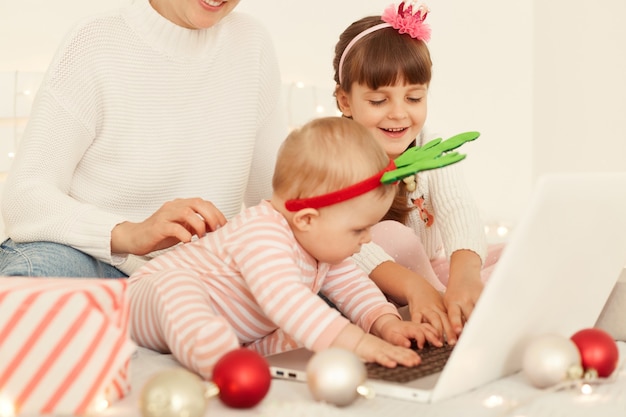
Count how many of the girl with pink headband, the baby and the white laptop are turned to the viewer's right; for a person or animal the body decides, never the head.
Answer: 1

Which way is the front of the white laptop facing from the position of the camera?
facing away from the viewer and to the left of the viewer

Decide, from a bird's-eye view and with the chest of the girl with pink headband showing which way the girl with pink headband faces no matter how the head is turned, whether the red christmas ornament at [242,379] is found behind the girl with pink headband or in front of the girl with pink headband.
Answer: in front

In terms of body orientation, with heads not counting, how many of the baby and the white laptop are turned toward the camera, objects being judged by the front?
0

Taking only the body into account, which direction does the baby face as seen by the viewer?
to the viewer's right

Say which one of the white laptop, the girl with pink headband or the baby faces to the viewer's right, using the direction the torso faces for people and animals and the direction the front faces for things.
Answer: the baby

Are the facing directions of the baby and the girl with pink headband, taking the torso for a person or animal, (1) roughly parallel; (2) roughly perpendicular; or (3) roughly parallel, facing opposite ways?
roughly perpendicular
